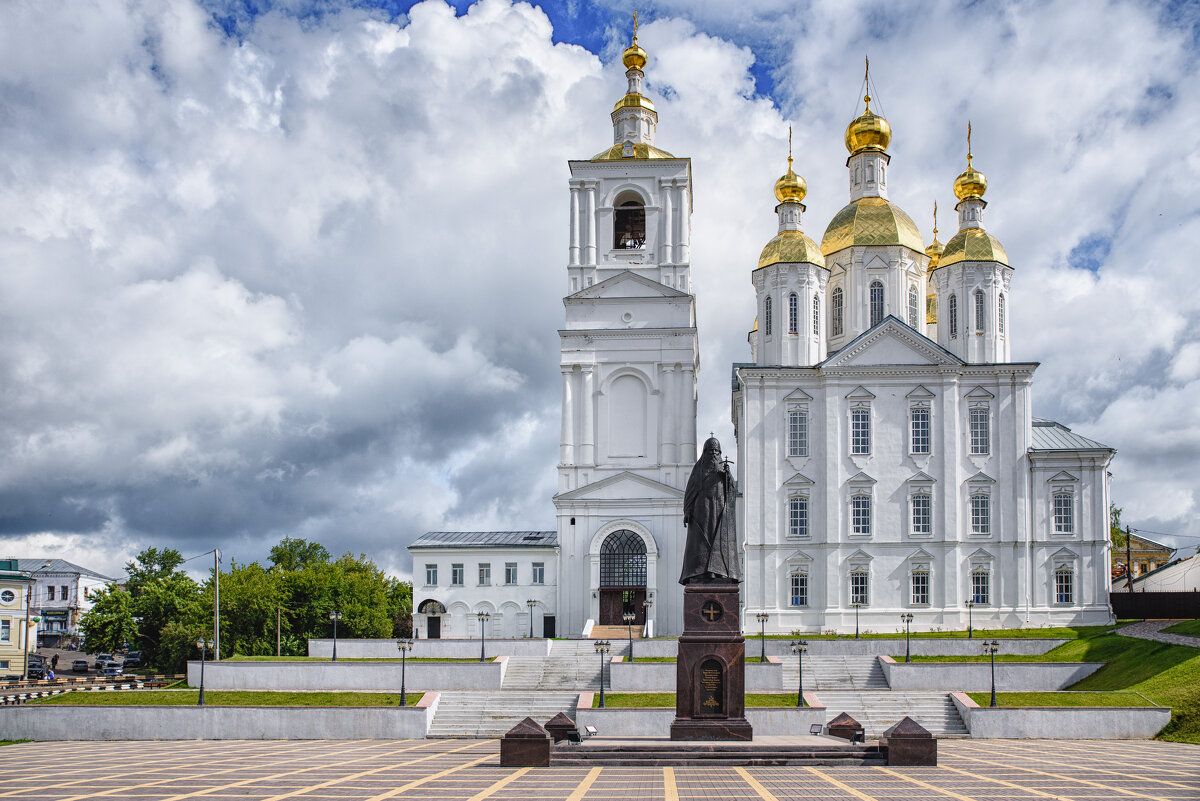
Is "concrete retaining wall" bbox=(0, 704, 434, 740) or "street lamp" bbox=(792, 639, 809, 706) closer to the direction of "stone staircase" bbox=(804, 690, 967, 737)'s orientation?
the concrete retaining wall

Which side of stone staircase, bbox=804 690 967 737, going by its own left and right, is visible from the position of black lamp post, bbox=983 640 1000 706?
left

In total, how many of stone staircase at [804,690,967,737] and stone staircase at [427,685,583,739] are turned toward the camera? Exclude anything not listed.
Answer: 2

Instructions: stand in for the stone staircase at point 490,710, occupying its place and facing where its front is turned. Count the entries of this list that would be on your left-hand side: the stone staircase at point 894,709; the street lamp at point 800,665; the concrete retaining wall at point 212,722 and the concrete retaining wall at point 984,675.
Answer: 3

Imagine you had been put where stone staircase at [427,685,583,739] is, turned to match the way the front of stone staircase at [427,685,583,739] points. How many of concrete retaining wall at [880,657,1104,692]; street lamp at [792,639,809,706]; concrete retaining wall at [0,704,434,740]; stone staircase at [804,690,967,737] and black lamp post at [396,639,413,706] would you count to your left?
3

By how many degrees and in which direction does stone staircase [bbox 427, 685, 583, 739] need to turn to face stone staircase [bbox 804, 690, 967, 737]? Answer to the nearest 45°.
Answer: approximately 90° to its left

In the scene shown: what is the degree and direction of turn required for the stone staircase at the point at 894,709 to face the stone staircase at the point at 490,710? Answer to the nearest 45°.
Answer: approximately 90° to its right

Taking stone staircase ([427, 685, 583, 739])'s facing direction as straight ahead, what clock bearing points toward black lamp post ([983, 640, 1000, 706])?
The black lamp post is roughly at 9 o'clock from the stone staircase.

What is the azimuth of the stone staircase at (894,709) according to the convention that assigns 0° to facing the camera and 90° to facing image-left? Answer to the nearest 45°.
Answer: approximately 0°
